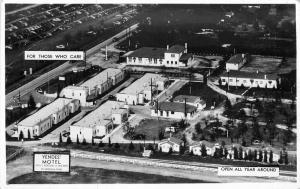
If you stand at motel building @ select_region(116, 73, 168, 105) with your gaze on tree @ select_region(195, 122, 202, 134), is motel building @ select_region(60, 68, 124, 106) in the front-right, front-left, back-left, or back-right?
back-right

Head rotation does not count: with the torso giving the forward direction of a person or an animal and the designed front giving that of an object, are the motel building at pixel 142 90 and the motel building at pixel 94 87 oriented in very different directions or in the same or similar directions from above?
same or similar directions

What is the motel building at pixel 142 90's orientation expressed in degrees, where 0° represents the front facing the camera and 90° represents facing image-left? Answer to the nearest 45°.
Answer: approximately 315°

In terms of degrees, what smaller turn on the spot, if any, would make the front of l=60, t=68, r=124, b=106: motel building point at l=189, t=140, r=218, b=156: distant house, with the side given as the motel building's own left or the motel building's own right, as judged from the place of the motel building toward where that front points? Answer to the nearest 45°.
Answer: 0° — it already faces it

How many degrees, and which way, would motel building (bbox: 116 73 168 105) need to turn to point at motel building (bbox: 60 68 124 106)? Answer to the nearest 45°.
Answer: approximately 135° to its right

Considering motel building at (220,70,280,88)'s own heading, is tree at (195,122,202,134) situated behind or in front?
in front

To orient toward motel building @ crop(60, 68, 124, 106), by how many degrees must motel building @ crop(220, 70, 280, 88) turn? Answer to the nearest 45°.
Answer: approximately 90° to its right

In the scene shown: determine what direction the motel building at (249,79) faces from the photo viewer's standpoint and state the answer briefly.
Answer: facing the viewer
